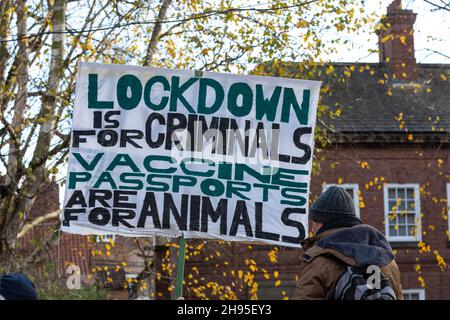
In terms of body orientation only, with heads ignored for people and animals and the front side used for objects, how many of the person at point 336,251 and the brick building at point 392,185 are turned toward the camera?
1

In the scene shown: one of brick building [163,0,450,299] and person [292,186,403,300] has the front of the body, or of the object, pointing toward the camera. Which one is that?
the brick building

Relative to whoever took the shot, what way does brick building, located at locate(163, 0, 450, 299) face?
facing the viewer

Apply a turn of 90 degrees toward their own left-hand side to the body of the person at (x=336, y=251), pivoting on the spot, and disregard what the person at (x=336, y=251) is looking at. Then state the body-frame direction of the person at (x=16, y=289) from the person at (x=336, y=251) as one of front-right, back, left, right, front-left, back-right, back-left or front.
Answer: front-right

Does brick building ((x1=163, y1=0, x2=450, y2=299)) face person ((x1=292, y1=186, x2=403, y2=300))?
yes

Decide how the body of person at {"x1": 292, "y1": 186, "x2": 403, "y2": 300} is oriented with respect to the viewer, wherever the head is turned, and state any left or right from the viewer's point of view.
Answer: facing away from the viewer and to the left of the viewer

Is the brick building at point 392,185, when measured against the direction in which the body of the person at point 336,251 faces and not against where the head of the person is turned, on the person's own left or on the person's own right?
on the person's own right

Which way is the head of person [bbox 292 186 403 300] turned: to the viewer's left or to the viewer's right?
to the viewer's left
